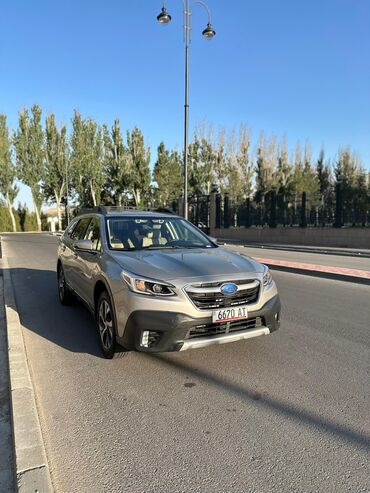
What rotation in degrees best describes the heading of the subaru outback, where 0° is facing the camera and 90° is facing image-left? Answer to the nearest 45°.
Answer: approximately 315°

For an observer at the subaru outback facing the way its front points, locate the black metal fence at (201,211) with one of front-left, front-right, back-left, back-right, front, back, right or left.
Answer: back-left

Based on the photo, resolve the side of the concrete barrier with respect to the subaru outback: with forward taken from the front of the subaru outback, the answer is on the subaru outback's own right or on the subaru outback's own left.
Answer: on the subaru outback's own left

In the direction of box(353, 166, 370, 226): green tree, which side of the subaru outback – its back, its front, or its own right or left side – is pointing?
left

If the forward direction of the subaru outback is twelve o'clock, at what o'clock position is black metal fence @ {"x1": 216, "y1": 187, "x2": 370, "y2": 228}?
The black metal fence is roughly at 8 o'clock from the subaru outback.
